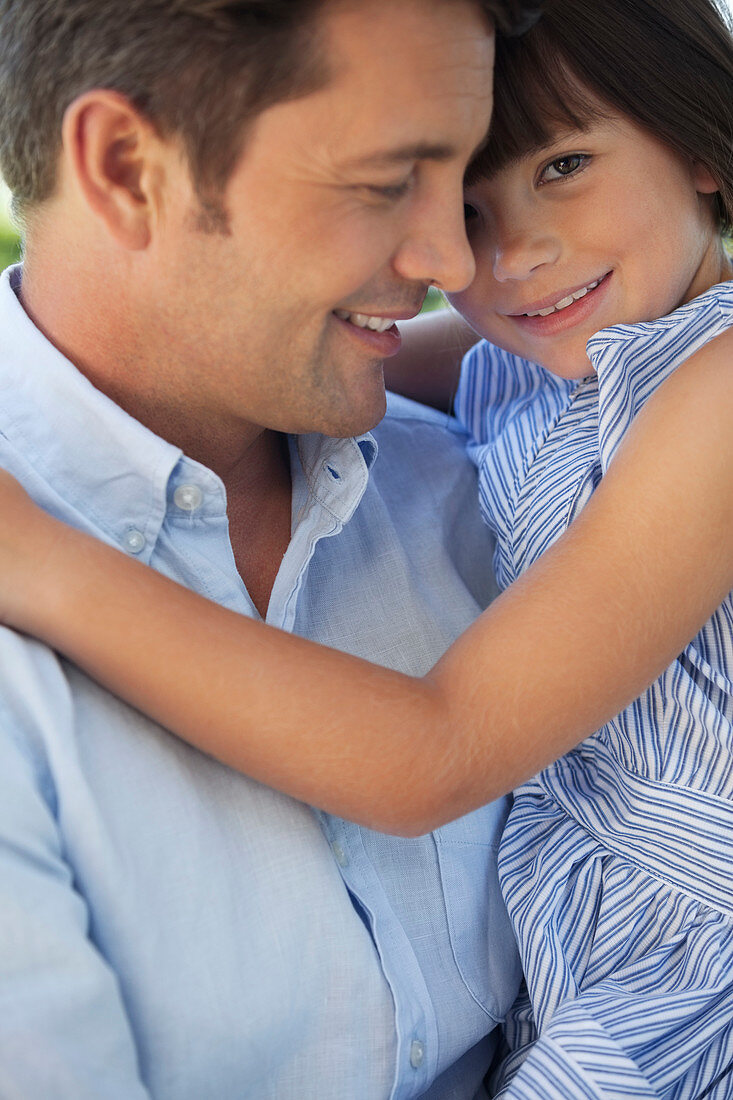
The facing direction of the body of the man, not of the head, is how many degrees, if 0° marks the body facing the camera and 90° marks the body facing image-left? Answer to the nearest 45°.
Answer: approximately 315°

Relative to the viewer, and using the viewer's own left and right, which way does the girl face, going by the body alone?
facing the viewer and to the left of the viewer
